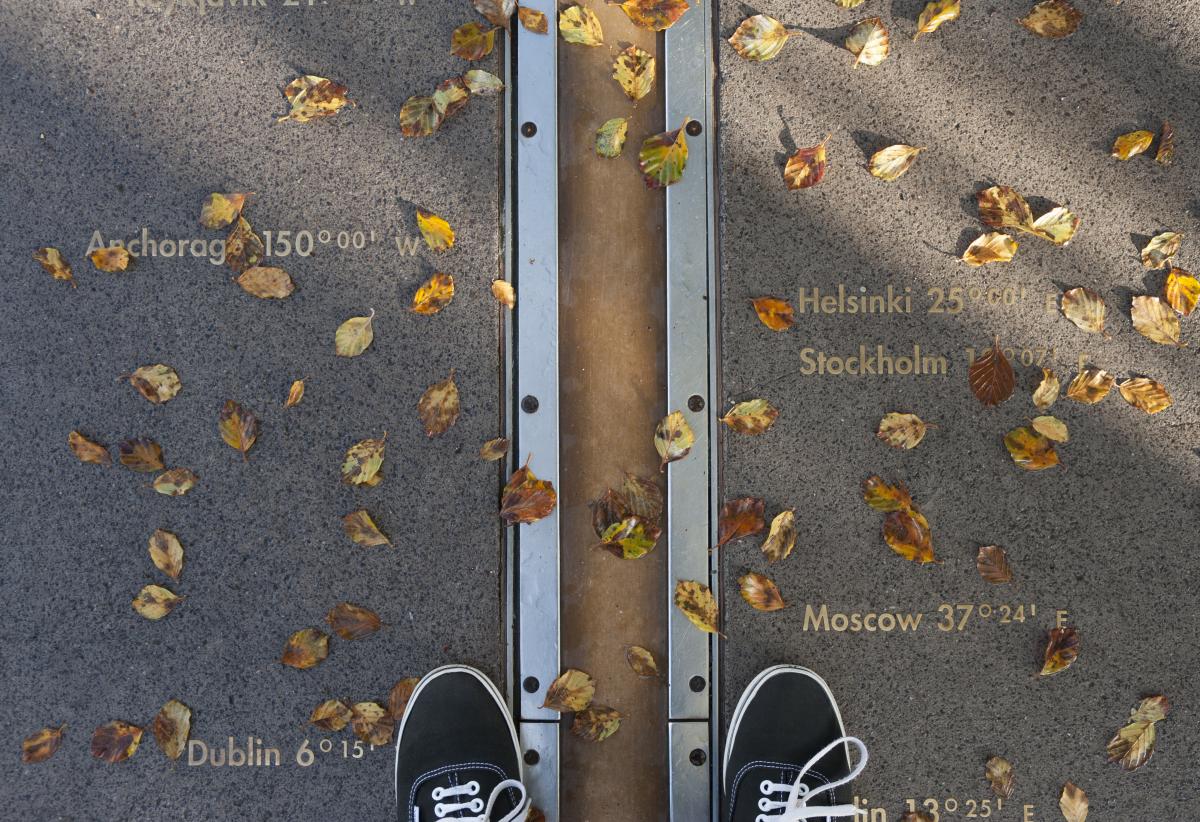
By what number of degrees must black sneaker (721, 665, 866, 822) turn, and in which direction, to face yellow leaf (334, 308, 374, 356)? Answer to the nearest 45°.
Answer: approximately 90° to its left

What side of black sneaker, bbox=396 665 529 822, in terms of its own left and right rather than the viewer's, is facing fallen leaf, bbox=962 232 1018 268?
right

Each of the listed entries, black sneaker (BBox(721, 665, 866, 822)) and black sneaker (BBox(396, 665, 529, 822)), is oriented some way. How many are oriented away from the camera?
2

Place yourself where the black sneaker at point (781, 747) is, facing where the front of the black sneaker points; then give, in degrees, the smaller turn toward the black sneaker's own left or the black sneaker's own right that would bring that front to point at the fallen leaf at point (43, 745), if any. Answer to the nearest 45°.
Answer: approximately 90° to the black sneaker's own left

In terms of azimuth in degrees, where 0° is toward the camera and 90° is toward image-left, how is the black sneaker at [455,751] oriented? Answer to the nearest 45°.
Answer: approximately 180°

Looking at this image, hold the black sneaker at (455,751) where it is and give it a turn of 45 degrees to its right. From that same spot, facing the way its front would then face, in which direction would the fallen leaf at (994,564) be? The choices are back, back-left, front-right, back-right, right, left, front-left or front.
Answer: front-right

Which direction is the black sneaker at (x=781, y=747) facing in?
away from the camera
